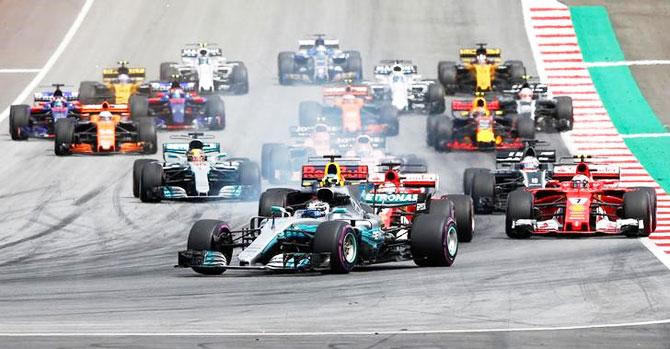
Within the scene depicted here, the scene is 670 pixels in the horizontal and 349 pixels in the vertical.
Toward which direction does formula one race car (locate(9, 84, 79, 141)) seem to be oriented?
toward the camera

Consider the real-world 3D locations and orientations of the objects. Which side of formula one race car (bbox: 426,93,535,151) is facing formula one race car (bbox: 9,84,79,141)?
right

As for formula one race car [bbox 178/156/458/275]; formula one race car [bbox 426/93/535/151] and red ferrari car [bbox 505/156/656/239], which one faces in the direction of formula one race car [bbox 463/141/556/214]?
formula one race car [bbox 426/93/535/151]

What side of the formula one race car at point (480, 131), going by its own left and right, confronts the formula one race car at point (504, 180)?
front

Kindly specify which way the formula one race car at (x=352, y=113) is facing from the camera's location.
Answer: facing the viewer

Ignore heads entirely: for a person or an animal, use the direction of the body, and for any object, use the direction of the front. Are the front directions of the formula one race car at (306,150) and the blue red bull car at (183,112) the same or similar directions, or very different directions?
same or similar directions

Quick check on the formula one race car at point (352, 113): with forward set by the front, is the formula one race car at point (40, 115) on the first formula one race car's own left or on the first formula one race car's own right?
on the first formula one race car's own right

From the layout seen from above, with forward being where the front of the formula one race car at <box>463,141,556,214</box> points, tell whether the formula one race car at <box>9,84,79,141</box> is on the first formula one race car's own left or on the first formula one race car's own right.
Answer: on the first formula one race car's own right

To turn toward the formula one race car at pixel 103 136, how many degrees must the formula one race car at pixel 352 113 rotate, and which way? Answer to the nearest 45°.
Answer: approximately 90° to its right

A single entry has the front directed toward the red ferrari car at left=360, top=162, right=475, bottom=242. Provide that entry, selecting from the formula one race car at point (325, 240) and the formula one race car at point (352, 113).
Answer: the formula one race car at point (352, 113)

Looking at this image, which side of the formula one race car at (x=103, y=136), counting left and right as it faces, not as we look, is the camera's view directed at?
front

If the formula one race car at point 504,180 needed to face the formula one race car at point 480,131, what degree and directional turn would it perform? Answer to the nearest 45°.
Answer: approximately 180°

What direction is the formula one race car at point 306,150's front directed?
toward the camera

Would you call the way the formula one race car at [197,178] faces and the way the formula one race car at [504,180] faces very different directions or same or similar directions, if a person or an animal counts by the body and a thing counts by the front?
same or similar directions

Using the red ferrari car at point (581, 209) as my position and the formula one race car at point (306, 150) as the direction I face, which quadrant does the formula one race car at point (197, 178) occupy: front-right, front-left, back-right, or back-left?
front-left
